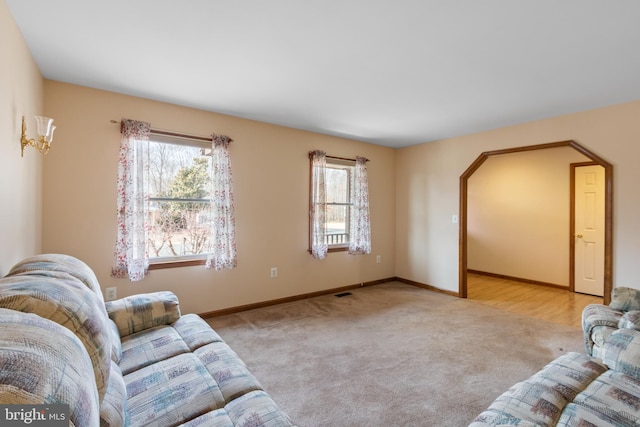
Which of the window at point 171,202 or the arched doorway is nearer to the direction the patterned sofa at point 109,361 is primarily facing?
the arched doorway

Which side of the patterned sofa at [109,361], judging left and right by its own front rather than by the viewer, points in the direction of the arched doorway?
front

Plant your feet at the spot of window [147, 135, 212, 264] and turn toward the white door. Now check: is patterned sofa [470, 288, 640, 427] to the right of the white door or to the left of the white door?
right

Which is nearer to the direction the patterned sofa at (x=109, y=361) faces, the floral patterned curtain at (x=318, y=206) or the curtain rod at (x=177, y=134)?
the floral patterned curtain

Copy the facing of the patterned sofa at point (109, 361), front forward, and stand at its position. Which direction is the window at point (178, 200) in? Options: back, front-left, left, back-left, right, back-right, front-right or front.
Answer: left

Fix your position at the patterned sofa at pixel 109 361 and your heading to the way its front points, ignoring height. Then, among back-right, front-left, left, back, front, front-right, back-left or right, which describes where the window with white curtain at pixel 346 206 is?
front-left

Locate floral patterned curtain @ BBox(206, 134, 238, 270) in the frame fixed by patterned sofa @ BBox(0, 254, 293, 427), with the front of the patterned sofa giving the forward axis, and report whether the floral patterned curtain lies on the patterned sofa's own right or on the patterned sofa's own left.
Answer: on the patterned sofa's own left

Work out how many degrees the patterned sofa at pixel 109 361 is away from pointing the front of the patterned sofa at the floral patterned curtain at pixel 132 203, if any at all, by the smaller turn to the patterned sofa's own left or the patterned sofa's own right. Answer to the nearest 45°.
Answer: approximately 90° to the patterned sofa's own left

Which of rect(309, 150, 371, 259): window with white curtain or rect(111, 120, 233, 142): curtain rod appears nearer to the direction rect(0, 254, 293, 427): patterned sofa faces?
the window with white curtain

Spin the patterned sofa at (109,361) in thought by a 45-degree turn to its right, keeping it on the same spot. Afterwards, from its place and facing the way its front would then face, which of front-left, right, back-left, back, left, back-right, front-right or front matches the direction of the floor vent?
left

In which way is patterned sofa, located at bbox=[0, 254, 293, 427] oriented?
to the viewer's right

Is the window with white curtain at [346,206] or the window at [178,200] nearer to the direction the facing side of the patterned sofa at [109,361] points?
the window with white curtain

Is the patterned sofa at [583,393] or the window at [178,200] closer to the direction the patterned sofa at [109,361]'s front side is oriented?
the patterned sofa

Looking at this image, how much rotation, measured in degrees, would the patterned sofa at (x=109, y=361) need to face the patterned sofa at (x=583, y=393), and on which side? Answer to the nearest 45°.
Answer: approximately 45° to its right

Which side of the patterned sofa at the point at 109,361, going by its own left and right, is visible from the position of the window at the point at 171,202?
left
